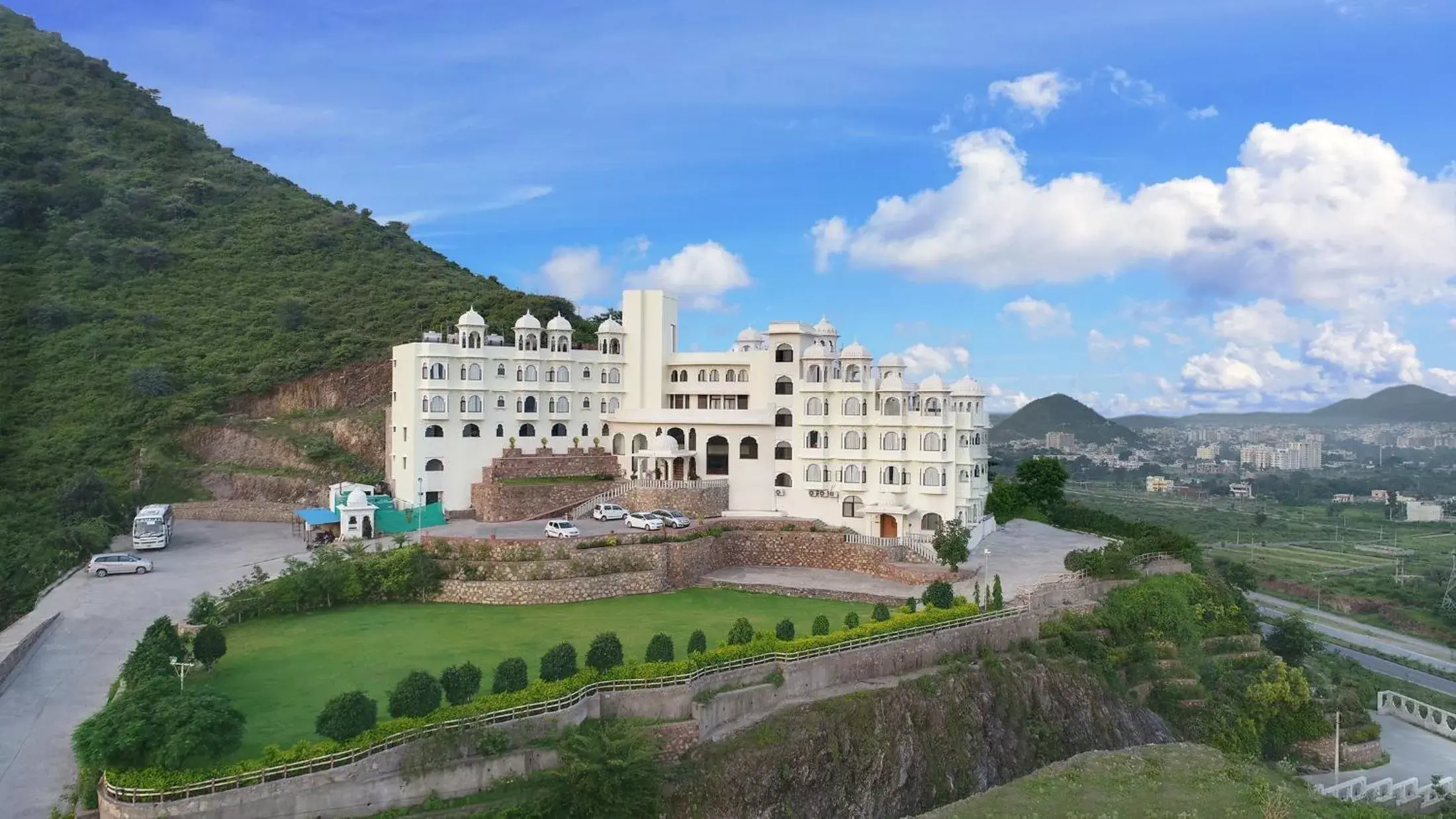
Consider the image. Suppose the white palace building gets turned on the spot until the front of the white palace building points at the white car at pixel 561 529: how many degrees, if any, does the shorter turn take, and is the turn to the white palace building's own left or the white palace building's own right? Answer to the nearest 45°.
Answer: approximately 45° to the white palace building's own right

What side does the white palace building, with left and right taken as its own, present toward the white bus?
right

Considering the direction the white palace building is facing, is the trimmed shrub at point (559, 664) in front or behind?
in front

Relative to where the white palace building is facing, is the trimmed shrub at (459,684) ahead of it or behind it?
ahead

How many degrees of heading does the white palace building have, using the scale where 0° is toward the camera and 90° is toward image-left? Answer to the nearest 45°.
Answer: approximately 0°

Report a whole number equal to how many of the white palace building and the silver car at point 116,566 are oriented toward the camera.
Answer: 1

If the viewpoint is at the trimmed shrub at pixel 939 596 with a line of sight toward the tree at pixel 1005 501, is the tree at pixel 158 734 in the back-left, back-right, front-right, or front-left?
back-left
